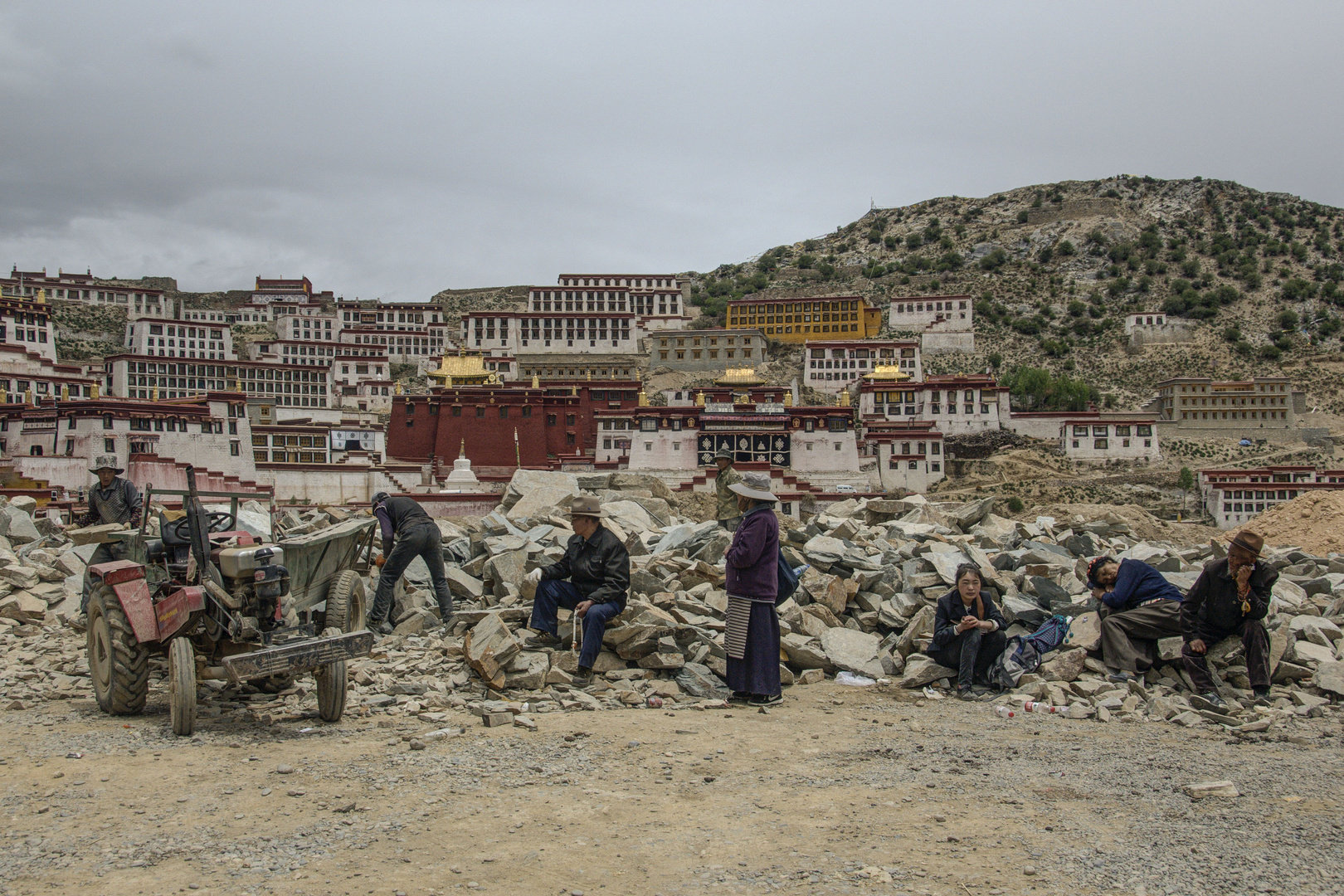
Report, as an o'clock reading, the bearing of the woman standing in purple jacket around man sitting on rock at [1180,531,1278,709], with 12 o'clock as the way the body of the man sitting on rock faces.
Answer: The woman standing in purple jacket is roughly at 2 o'clock from the man sitting on rock.

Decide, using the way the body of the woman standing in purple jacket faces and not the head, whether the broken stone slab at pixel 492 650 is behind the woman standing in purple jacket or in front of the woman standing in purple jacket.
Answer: in front

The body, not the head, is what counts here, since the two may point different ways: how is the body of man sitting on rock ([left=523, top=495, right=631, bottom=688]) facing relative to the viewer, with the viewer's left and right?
facing the viewer and to the left of the viewer

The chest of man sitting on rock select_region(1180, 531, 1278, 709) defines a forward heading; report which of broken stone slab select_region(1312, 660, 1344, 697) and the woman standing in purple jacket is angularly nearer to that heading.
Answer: the woman standing in purple jacket

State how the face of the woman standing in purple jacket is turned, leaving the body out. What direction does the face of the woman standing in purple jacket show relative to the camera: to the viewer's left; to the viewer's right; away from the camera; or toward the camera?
to the viewer's left

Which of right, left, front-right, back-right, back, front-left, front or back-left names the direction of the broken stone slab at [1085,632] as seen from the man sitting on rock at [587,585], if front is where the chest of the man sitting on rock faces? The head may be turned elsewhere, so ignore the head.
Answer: back-left

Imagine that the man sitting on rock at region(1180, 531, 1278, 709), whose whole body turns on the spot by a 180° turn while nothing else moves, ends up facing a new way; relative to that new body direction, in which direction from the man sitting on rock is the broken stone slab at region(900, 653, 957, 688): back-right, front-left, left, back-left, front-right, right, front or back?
left

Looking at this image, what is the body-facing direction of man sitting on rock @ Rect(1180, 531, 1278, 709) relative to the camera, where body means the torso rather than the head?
toward the camera

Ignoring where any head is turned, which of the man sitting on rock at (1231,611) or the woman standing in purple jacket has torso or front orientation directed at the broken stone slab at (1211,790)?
the man sitting on rock
